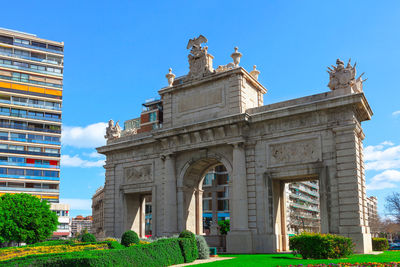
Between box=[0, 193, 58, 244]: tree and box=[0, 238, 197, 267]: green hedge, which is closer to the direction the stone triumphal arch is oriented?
the green hedge

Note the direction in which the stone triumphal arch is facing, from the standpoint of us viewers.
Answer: facing the viewer and to the left of the viewer

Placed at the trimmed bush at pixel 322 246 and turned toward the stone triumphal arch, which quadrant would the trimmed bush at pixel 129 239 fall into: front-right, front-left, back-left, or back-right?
front-left

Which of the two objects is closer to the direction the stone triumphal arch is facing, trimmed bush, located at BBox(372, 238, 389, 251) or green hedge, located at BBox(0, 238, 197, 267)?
the green hedge

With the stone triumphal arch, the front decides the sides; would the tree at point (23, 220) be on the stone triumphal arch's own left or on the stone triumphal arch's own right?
on the stone triumphal arch's own right

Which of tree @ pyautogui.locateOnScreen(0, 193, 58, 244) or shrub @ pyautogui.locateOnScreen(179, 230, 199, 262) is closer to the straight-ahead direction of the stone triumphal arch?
the shrub

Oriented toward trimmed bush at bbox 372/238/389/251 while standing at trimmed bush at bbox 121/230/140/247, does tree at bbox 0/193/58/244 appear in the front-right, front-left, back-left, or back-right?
back-left

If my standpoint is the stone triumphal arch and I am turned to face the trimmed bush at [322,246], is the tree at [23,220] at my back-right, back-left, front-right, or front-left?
back-right

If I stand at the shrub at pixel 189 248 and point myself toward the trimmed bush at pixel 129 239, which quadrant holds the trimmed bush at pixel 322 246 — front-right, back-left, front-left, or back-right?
back-right
